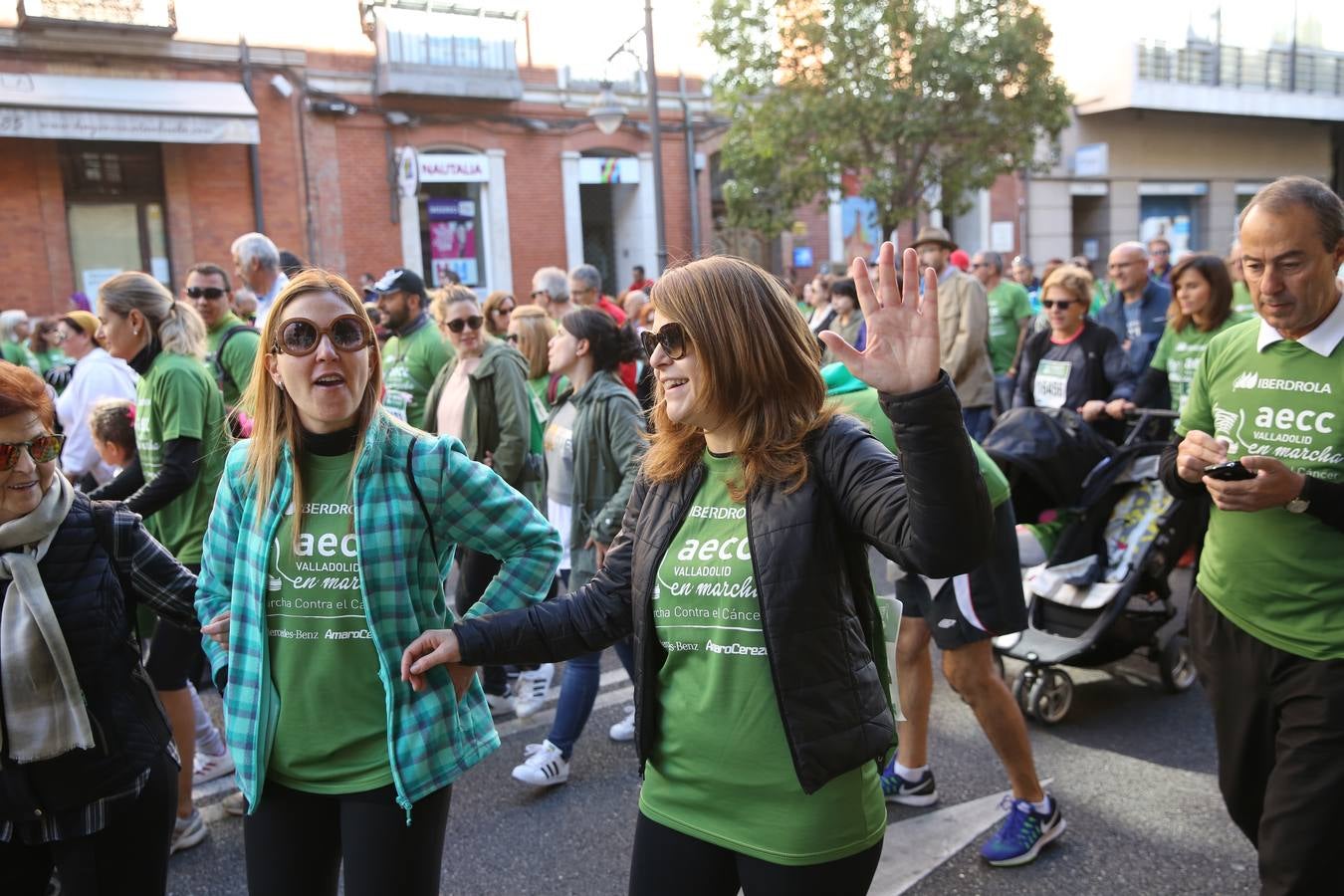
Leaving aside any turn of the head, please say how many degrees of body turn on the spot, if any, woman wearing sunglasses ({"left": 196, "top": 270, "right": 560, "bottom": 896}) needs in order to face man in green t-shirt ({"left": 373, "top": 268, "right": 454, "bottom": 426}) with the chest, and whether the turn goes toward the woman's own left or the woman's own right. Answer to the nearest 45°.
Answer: approximately 180°

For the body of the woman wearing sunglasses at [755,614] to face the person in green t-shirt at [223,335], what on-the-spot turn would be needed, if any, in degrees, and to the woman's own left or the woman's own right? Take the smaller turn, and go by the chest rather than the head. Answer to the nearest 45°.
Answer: approximately 90° to the woman's own right

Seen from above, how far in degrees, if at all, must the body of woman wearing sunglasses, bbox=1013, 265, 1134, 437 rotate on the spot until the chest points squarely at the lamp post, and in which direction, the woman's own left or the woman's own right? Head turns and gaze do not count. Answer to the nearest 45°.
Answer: approximately 90° to the woman's own right

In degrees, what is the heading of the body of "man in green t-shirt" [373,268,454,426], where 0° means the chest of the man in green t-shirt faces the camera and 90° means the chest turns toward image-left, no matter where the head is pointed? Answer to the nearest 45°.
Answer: approximately 45°

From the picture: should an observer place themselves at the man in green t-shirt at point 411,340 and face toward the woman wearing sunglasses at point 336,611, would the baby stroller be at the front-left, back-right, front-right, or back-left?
front-left

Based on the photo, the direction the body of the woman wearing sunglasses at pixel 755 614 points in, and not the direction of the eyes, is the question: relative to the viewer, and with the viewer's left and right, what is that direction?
facing the viewer and to the left of the viewer

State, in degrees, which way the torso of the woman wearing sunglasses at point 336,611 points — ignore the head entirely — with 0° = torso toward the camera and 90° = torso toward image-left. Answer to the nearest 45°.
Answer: approximately 0°

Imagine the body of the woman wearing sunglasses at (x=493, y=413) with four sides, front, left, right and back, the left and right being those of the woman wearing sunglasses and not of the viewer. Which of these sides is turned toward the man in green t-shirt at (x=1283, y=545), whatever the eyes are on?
left

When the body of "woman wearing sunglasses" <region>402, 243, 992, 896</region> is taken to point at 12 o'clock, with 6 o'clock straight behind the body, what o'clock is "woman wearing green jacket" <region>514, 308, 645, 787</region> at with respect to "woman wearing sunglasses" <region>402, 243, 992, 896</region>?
"woman wearing green jacket" <region>514, 308, 645, 787</region> is roughly at 4 o'clock from "woman wearing sunglasses" <region>402, 243, 992, 896</region>.

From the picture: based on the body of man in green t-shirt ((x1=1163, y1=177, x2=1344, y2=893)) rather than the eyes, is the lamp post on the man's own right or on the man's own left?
on the man's own right

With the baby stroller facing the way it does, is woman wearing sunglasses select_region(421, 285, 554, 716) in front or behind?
in front

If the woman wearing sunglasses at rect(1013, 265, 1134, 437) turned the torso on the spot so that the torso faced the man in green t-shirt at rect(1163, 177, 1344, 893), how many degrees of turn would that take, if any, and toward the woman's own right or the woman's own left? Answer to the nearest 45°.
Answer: approximately 45° to the woman's own left
